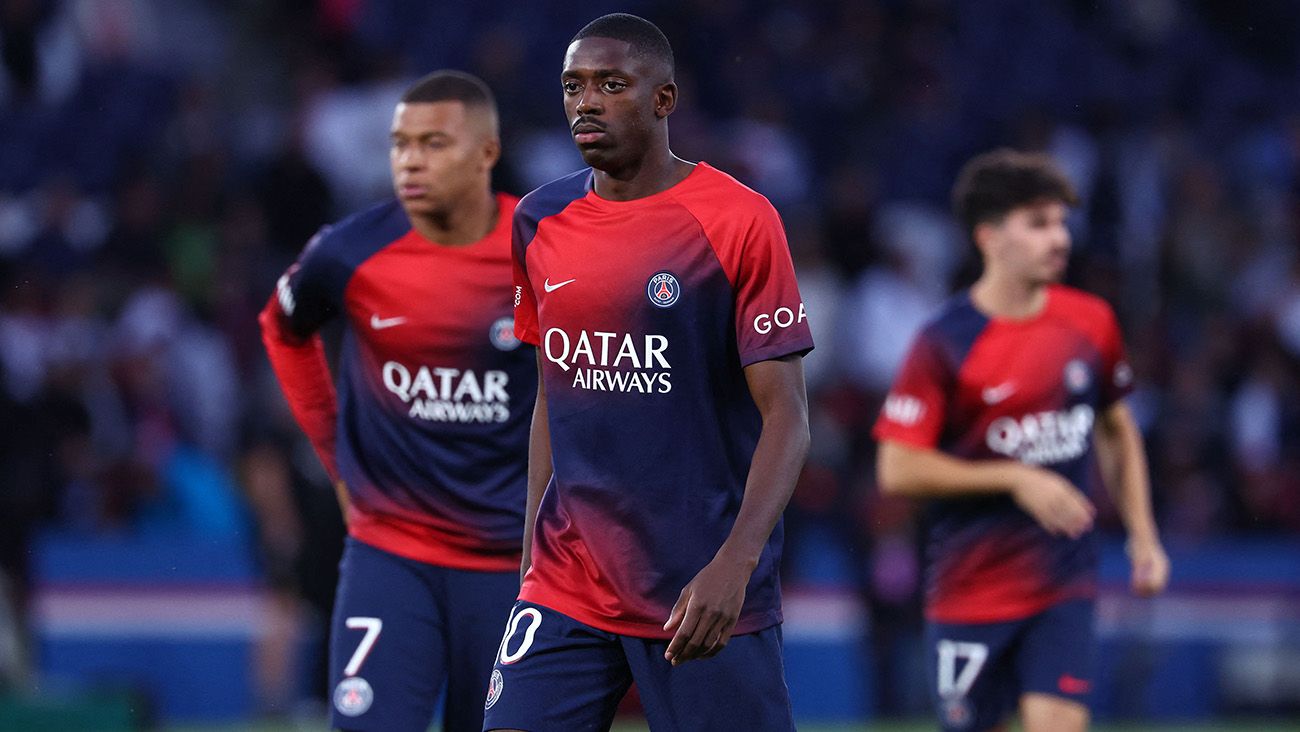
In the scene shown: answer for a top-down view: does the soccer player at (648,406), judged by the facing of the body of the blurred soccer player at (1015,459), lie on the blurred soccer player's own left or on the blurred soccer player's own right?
on the blurred soccer player's own right

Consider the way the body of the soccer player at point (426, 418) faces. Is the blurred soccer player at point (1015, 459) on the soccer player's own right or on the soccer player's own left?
on the soccer player's own left

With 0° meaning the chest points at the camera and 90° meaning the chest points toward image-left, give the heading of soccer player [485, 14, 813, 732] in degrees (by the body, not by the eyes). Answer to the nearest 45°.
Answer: approximately 45°

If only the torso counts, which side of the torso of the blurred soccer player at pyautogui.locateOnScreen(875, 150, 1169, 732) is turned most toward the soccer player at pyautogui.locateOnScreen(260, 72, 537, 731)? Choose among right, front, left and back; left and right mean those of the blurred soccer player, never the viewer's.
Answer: right

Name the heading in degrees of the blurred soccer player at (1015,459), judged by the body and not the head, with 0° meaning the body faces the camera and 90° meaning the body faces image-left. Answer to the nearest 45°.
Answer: approximately 315°

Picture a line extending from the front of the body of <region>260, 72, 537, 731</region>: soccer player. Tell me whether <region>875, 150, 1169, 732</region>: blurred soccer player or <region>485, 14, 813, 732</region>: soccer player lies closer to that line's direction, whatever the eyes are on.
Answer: the soccer player

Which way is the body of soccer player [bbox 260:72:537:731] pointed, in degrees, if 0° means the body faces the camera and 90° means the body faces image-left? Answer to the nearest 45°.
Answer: approximately 0°
